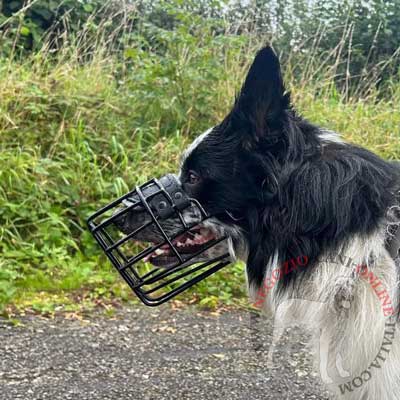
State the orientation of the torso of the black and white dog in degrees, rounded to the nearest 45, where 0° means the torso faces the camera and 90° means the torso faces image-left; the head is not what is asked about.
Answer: approximately 90°
